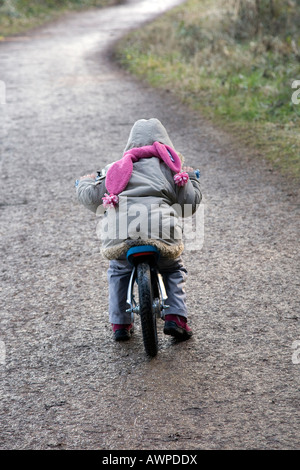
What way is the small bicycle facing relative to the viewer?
away from the camera

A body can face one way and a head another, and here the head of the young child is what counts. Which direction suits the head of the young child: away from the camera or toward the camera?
away from the camera

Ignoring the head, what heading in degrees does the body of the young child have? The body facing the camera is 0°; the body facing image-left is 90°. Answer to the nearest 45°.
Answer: approximately 180°
